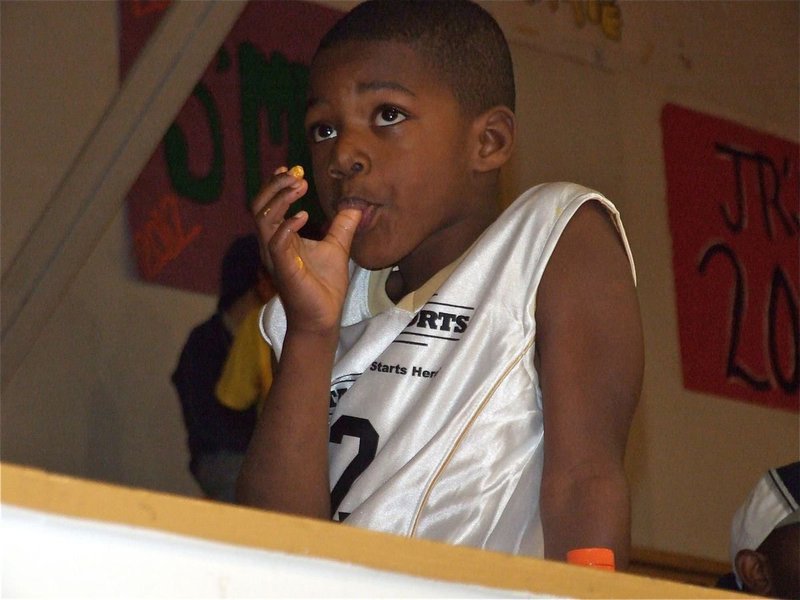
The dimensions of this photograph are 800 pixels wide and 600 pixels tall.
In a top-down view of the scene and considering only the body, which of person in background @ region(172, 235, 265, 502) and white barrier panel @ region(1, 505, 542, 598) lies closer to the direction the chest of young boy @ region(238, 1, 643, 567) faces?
the white barrier panel

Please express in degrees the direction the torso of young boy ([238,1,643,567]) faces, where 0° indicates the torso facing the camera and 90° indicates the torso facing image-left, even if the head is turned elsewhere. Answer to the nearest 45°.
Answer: approximately 45°

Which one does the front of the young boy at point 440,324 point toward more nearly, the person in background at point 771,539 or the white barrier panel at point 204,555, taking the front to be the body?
the white barrier panel

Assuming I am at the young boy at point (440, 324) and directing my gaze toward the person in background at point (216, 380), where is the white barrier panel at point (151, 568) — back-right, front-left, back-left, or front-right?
back-left

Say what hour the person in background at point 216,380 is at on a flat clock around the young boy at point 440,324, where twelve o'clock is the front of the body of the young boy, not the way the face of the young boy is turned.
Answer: The person in background is roughly at 4 o'clock from the young boy.

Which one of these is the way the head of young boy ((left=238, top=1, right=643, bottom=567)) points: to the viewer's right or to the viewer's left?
to the viewer's left
